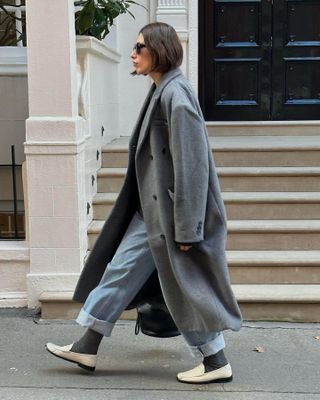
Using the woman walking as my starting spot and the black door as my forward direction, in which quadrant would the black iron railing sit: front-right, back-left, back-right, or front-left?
front-left

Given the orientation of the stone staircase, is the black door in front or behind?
behind

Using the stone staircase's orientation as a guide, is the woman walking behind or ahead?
ahead

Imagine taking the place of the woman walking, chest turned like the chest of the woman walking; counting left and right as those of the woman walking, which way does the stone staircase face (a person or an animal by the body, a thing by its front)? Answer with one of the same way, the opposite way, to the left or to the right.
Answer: to the left

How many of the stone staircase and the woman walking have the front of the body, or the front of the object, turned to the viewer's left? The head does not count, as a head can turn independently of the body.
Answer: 1

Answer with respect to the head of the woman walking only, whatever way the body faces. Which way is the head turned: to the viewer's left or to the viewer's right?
to the viewer's left

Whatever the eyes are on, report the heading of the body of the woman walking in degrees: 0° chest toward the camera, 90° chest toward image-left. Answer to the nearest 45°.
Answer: approximately 90°

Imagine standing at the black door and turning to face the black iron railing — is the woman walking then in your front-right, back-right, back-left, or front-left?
front-left

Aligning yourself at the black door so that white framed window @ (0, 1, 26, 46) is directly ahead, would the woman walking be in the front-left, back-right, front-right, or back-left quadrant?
front-left

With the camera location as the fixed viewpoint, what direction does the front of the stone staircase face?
facing the viewer

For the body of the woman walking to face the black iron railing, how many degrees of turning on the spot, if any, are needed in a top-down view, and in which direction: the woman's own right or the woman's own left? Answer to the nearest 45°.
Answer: approximately 45° to the woman's own right

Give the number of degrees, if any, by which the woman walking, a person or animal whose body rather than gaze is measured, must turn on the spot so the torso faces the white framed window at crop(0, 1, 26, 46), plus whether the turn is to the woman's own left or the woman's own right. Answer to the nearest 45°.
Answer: approximately 45° to the woman's own right
